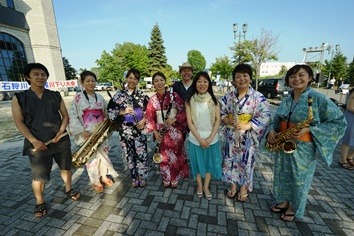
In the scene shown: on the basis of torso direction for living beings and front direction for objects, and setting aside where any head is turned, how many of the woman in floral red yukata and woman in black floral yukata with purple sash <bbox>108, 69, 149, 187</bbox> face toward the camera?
2

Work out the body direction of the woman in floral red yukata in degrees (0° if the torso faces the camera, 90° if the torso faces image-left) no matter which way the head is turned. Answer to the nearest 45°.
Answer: approximately 0°

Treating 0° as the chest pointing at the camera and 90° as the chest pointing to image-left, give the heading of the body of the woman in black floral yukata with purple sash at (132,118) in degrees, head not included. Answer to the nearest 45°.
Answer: approximately 0°

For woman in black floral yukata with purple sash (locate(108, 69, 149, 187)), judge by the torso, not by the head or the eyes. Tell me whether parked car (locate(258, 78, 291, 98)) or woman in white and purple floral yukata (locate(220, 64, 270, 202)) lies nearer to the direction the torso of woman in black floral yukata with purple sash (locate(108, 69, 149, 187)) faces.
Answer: the woman in white and purple floral yukata

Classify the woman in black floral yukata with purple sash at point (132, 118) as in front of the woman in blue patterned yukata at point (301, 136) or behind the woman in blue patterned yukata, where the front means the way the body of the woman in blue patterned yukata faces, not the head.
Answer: in front

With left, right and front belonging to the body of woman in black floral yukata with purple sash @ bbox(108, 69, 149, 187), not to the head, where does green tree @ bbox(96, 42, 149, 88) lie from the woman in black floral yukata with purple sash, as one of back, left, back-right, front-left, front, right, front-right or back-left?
back

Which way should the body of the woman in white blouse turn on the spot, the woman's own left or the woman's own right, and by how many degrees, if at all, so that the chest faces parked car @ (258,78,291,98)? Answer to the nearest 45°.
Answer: approximately 135° to the woman's own left

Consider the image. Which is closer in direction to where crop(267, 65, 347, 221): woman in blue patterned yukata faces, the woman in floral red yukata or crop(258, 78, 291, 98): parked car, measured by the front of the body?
the woman in floral red yukata

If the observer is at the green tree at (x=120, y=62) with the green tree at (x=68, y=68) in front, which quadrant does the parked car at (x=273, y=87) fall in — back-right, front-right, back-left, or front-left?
back-left

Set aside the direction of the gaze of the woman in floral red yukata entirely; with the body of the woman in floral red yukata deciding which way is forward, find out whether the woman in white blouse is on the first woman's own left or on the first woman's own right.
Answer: on the first woman's own left

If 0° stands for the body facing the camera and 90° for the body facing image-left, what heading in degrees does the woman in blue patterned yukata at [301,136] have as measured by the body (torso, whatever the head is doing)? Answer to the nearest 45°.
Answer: approximately 45°

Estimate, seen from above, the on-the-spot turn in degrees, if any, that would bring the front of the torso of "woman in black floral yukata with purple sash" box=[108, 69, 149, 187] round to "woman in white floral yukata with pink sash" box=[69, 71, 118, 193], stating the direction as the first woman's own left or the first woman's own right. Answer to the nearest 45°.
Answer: approximately 90° to the first woman's own right

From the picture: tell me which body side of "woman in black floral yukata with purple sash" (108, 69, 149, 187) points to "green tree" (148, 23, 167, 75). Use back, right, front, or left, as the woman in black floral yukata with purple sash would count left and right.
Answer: back
